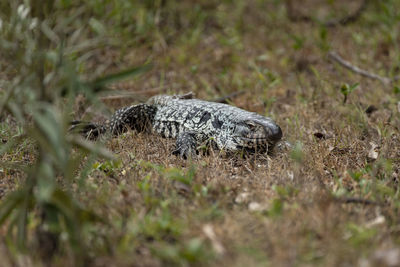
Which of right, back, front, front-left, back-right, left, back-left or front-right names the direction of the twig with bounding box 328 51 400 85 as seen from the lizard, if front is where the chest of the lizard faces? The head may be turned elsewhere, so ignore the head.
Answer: left

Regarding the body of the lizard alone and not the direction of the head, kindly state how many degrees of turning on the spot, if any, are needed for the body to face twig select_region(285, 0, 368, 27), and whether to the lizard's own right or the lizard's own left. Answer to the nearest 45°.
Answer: approximately 90° to the lizard's own left

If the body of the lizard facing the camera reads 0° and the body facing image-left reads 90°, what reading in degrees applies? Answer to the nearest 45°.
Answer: approximately 315°

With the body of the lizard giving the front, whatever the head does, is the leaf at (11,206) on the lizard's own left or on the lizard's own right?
on the lizard's own right
